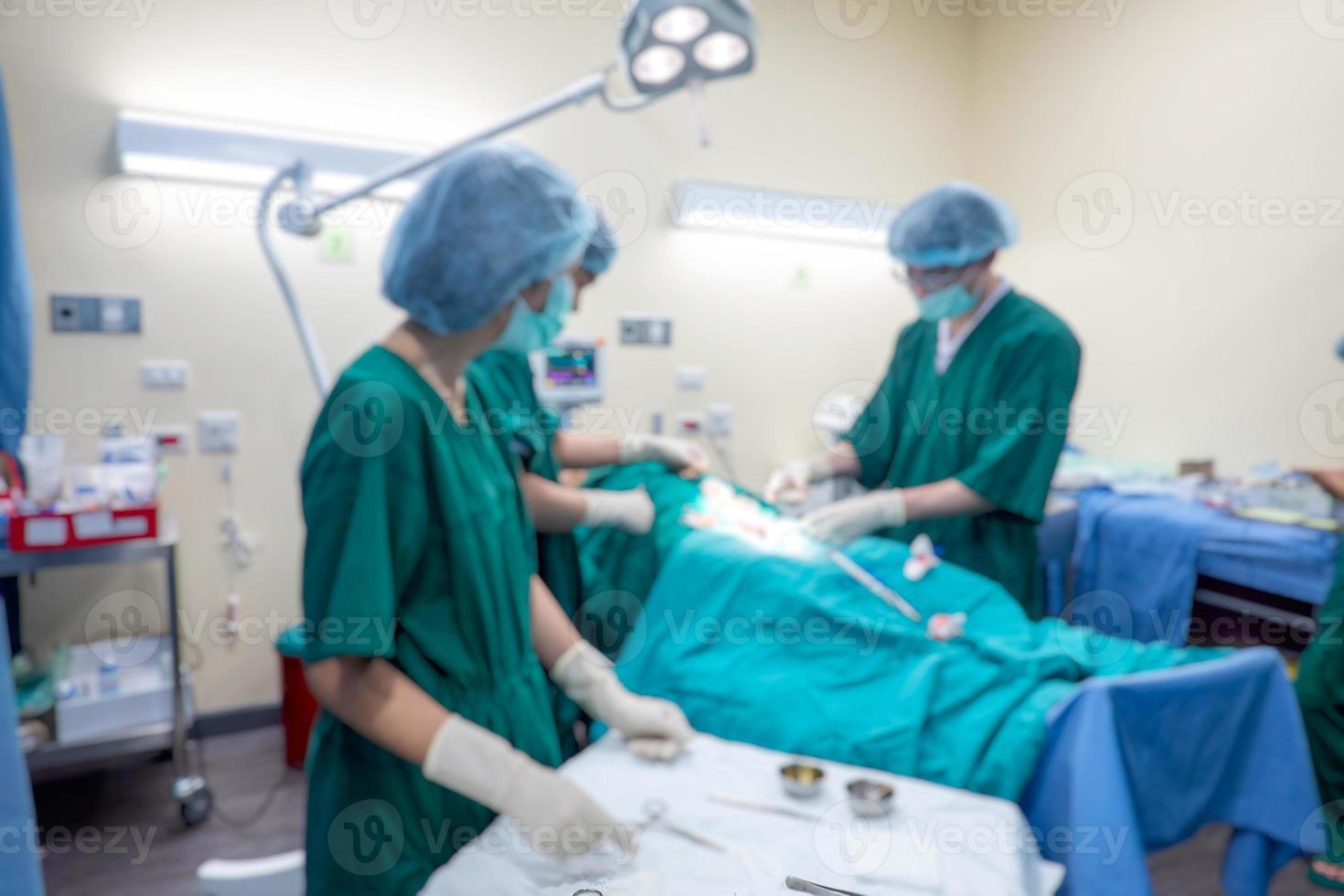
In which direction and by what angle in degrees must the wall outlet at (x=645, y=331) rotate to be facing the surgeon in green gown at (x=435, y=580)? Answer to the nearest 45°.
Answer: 0° — it already faces them

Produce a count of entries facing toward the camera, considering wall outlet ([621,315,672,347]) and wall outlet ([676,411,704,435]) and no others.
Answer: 2

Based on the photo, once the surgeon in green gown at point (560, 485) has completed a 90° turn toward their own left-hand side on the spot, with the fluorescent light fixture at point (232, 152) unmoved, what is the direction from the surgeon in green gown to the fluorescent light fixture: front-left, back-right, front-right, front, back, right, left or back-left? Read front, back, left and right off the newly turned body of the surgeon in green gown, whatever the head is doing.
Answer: front-left

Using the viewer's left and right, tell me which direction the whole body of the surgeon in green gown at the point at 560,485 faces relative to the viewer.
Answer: facing to the right of the viewer

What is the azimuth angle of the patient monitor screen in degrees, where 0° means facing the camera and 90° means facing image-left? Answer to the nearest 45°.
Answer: approximately 0°

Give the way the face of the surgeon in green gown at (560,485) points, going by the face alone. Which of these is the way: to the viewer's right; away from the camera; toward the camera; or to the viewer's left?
to the viewer's right
